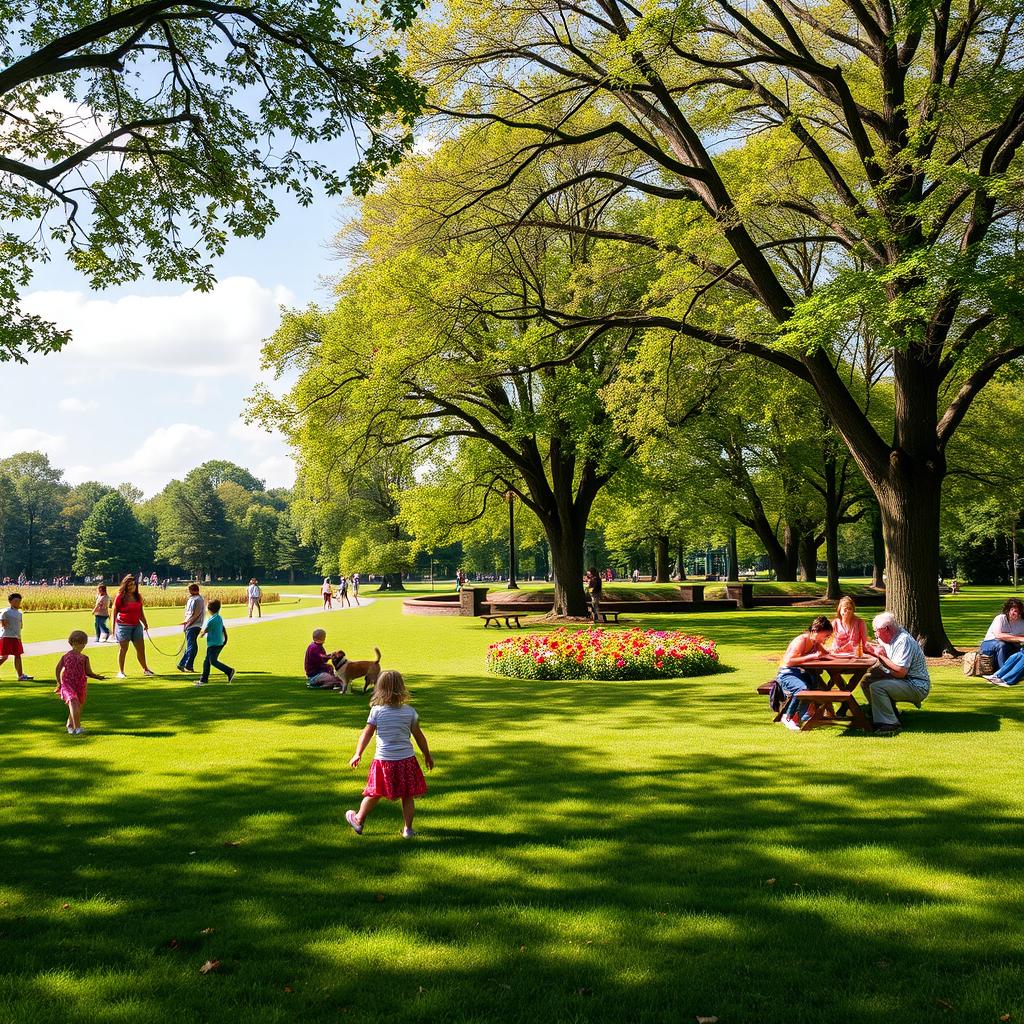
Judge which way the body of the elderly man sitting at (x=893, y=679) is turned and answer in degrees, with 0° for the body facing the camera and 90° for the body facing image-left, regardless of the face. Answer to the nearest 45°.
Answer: approximately 90°

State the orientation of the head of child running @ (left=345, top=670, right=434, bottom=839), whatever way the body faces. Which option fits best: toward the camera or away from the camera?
away from the camera

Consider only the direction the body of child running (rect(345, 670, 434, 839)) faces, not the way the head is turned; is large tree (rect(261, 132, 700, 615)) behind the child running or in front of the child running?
in front

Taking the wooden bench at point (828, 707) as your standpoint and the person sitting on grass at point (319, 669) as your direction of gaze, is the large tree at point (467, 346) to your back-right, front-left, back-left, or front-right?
front-right

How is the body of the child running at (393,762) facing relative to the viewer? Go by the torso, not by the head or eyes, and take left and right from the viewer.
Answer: facing away from the viewer

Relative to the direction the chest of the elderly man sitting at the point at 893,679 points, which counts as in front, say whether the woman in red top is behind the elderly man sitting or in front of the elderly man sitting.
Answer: in front

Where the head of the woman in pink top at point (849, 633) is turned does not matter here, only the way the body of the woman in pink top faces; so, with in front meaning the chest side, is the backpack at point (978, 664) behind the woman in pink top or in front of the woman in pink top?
behind

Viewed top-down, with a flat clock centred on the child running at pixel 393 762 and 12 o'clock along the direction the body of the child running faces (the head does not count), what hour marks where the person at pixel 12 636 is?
The person is roughly at 11 o'clock from the child running.

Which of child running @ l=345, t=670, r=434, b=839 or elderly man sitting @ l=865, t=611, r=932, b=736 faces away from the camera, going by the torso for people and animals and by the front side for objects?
the child running

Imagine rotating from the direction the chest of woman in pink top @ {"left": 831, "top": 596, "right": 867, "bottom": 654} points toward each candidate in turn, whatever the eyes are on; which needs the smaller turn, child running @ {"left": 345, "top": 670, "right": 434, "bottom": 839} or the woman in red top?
the child running

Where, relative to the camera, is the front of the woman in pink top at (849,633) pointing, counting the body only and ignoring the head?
toward the camera

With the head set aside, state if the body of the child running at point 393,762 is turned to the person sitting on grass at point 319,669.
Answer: yes

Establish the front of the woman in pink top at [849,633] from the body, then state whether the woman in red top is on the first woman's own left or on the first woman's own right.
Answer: on the first woman's own right

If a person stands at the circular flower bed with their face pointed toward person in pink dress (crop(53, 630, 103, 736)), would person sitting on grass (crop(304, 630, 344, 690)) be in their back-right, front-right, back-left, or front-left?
front-right

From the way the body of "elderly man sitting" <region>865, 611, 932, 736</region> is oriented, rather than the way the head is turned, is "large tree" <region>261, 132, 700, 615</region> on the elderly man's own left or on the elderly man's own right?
on the elderly man's own right

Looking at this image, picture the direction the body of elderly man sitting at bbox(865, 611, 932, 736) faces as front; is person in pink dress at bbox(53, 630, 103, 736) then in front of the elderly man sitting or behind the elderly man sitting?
in front
